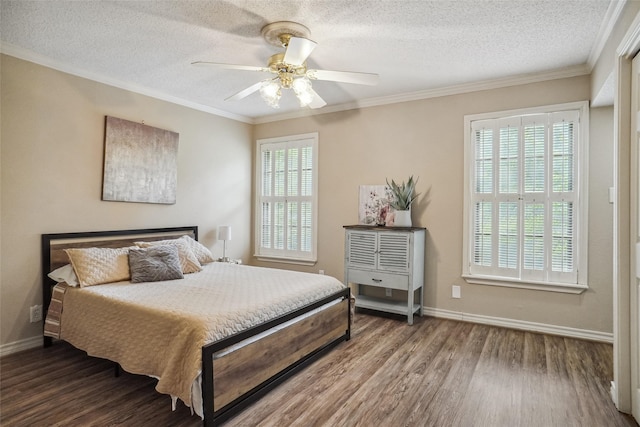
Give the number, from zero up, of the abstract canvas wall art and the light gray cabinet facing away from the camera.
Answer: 0

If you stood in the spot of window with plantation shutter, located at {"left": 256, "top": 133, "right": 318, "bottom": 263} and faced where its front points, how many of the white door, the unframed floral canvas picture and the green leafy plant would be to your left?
3

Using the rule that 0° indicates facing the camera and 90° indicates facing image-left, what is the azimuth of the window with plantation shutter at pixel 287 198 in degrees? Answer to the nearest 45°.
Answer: approximately 45°

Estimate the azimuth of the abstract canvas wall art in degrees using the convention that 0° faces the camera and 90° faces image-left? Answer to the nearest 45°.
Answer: approximately 315°

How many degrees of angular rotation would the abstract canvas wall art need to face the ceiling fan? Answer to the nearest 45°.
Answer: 0° — it already faces it

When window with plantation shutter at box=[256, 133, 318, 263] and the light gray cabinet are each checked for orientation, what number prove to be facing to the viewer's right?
0

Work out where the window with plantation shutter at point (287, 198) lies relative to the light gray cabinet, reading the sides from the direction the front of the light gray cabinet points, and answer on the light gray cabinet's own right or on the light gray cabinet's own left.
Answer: on the light gray cabinet's own right

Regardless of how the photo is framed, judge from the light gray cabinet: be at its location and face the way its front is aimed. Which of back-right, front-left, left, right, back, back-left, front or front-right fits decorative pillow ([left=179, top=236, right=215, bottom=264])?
front-right

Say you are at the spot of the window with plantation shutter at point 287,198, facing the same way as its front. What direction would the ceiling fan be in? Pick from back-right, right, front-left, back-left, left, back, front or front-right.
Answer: front-left

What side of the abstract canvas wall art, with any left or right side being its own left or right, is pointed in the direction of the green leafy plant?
front

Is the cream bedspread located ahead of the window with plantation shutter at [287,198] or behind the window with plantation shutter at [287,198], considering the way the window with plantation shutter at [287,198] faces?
ahead

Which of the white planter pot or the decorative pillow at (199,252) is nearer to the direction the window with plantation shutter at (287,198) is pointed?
the decorative pillow

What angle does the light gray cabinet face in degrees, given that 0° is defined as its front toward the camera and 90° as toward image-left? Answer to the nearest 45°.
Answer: approximately 45°
